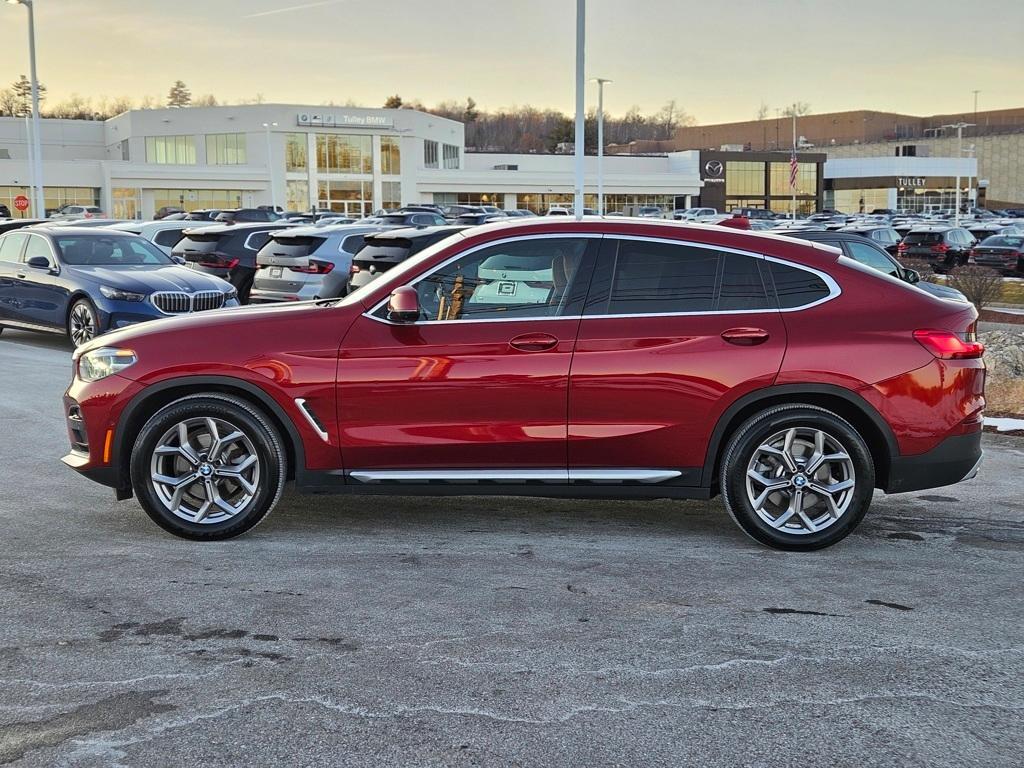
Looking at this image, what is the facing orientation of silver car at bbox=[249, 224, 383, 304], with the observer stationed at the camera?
facing away from the viewer and to the right of the viewer

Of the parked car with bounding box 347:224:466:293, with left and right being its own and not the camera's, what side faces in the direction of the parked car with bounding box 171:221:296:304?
left

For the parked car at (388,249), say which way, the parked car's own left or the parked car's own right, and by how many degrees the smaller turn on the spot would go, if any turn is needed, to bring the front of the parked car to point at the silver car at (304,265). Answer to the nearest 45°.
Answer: approximately 90° to the parked car's own left

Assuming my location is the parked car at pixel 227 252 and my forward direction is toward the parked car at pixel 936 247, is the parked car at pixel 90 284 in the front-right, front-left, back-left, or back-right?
back-right

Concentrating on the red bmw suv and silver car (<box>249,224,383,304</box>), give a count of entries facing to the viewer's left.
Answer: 1

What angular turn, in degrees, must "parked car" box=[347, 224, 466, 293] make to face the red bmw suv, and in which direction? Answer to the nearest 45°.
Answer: approximately 135° to its right

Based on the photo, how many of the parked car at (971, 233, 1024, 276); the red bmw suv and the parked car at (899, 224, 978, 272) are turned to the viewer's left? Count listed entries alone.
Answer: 1

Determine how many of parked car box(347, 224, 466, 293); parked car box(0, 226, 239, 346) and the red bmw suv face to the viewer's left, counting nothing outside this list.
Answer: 1

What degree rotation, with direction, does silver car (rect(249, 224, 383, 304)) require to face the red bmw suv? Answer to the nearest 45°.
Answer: approximately 135° to its right

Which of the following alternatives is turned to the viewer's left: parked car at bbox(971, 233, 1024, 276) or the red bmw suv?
the red bmw suv

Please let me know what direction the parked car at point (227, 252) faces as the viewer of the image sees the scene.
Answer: facing away from the viewer and to the right of the viewer

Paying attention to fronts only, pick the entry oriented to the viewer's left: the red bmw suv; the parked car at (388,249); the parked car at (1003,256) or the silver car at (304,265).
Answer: the red bmw suv

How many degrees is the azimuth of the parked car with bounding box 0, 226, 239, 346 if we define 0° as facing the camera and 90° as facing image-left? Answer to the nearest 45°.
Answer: approximately 315°

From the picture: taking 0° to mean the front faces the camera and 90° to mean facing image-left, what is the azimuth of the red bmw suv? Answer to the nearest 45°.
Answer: approximately 90°
